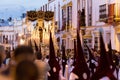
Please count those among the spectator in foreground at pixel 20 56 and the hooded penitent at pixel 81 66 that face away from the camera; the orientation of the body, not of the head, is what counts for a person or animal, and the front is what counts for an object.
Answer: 1

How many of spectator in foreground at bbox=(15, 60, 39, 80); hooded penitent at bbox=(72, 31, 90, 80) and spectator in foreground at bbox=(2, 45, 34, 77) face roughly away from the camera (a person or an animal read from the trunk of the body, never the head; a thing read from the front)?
2

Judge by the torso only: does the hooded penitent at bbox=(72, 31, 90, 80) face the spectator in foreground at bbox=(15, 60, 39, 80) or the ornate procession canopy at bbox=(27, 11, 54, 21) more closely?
the spectator in foreground

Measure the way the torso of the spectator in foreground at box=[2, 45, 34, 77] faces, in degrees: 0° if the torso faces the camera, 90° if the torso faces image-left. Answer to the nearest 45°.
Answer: approximately 180°

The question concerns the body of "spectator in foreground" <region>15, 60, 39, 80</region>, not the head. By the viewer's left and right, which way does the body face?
facing away from the viewer

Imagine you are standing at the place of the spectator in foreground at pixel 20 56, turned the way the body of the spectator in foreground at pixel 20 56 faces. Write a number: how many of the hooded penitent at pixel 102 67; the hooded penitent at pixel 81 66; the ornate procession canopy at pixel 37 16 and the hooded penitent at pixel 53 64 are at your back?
0

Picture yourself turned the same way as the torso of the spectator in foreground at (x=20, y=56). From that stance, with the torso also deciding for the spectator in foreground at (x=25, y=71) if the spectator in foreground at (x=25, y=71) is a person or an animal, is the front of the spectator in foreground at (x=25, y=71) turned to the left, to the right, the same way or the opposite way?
the same way

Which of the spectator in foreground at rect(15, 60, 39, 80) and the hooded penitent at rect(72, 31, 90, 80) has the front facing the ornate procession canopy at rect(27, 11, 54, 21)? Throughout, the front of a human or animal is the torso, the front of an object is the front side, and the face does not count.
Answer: the spectator in foreground

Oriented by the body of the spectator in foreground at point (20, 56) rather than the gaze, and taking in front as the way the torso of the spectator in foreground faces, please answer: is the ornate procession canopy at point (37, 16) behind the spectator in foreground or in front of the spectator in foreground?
in front
